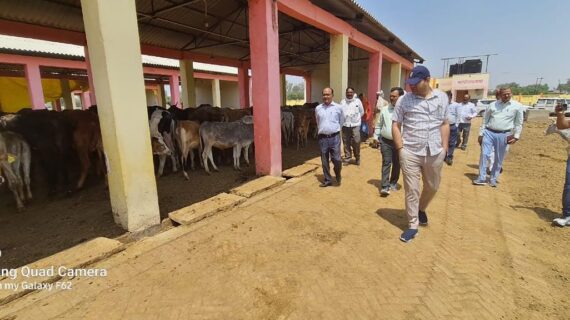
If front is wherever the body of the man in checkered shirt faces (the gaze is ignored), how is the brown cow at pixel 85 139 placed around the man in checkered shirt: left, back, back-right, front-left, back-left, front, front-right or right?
right

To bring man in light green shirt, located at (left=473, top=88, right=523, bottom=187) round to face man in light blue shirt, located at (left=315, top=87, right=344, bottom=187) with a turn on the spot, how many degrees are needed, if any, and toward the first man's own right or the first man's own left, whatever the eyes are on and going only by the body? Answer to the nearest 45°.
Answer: approximately 45° to the first man's own right

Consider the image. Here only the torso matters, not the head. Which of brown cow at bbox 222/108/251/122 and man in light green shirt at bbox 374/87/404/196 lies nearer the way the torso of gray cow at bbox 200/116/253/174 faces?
the man in light green shirt

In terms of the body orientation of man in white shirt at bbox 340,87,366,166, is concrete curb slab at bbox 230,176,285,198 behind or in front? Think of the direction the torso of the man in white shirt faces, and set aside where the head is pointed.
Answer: in front

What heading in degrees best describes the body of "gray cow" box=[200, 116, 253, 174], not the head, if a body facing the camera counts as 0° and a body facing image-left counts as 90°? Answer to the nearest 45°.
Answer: approximately 270°

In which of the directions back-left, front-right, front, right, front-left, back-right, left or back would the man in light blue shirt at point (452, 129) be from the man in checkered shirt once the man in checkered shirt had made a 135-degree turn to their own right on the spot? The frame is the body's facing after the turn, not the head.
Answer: front-right

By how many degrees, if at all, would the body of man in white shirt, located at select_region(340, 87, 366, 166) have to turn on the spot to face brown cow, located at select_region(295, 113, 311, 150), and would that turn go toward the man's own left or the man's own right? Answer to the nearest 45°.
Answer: approximately 135° to the man's own right

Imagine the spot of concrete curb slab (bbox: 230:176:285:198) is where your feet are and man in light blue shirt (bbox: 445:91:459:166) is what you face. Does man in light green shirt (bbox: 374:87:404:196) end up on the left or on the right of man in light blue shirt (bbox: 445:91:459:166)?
right

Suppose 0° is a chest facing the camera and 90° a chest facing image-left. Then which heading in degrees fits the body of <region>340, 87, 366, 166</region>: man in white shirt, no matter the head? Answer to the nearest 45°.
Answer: approximately 0°
